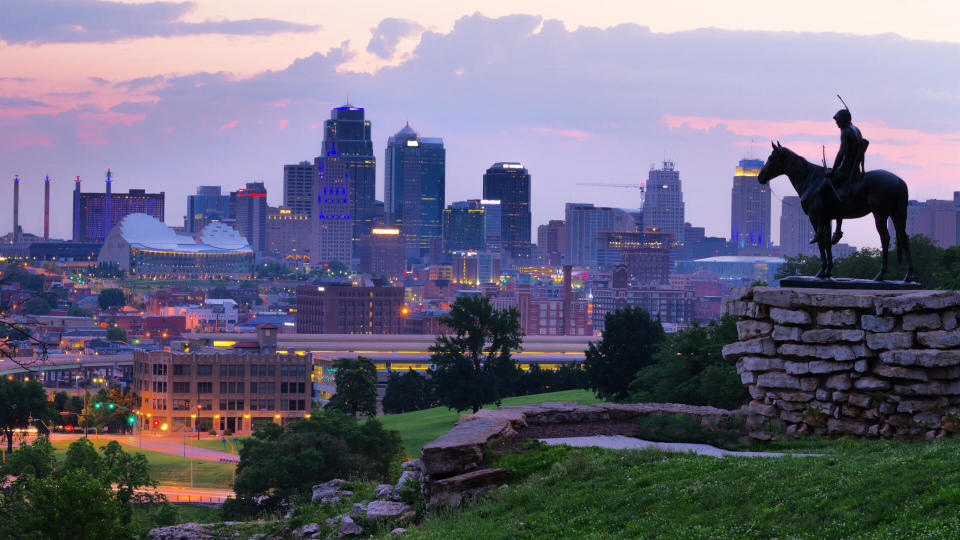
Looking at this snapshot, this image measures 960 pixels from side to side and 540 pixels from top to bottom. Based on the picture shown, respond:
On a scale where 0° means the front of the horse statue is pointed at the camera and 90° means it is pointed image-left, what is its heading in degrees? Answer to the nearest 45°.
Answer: approximately 90°

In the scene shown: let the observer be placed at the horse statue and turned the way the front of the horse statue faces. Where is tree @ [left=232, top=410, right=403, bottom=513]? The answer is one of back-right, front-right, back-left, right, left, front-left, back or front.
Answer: front-right

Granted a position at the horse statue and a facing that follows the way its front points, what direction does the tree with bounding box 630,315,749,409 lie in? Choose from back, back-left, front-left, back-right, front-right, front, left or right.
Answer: right

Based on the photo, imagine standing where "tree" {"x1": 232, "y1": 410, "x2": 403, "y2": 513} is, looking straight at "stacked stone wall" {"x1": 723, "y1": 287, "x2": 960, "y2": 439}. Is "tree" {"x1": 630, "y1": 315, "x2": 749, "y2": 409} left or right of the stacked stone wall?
left
